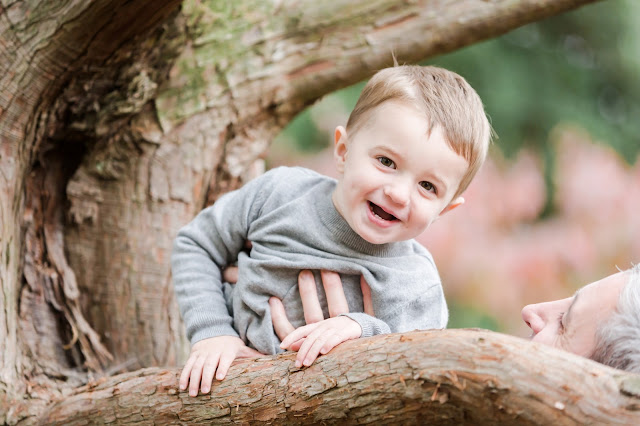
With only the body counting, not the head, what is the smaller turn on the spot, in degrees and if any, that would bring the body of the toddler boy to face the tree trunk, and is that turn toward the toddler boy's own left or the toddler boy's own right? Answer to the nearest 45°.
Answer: approximately 135° to the toddler boy's own right

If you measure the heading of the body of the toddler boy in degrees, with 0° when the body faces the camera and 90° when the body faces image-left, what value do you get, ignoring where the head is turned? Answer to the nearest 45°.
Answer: approximately 0°

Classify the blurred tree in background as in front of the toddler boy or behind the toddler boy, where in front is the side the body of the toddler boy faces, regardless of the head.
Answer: behind
